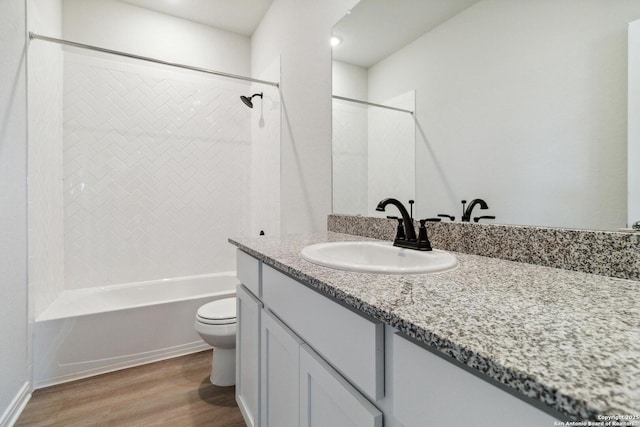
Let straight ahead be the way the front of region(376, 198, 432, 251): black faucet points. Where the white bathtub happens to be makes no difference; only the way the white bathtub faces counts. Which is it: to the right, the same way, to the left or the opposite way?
to the left

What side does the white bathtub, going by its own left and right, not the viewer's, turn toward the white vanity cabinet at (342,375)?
front

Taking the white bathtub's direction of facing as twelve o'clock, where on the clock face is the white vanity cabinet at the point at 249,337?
The white vanity cabinet is roughly at 11 o'clock from the white bathtub.

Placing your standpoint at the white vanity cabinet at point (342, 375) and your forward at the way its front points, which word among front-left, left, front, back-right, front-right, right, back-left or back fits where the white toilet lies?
right

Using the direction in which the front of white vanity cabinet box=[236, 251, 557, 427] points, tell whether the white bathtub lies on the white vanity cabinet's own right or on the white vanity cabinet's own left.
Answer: on the white vanity cabinet's own right

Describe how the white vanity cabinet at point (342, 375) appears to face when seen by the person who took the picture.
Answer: facing the viewer and to the left of the viewer

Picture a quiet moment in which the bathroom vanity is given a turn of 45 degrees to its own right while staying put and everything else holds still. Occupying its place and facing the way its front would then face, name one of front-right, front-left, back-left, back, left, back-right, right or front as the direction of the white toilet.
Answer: front-right

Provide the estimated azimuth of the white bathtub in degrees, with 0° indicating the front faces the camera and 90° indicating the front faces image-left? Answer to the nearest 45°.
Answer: approximately 0°

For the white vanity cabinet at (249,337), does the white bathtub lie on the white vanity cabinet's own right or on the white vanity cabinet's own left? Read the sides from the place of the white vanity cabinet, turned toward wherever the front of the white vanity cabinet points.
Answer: on the white vanity cabinet's own right

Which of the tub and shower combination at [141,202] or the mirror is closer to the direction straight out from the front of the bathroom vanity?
the tub and shower combination
